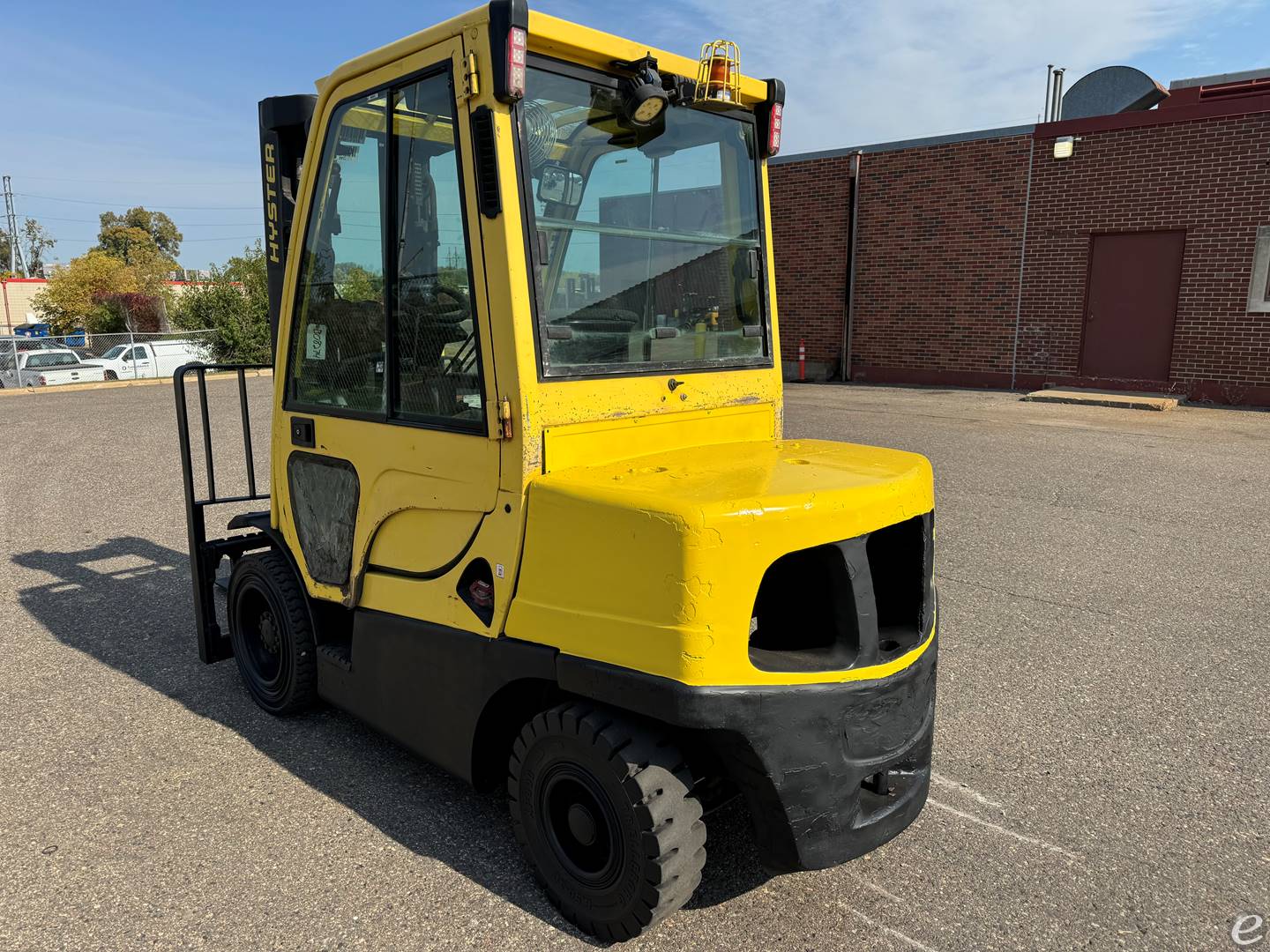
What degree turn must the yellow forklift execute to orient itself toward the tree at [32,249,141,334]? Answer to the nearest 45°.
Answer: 0° — it already faces it

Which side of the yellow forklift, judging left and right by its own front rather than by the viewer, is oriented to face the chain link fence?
front

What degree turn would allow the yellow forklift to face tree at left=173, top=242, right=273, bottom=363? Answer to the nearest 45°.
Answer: approximately 45° to its right

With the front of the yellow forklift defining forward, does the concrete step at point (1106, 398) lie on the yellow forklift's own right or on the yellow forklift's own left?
on the yellow forklift's own right

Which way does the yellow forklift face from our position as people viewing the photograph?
facing away from the viewer and to the left of the viewer
